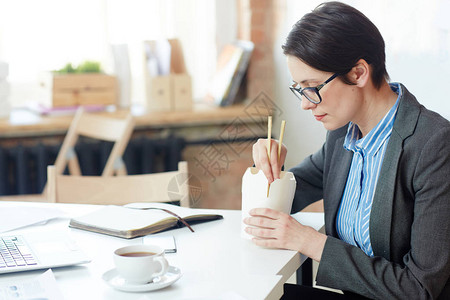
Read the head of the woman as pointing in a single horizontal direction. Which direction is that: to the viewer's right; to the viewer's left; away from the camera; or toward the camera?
to the viewer's left

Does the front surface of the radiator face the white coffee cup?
yes
